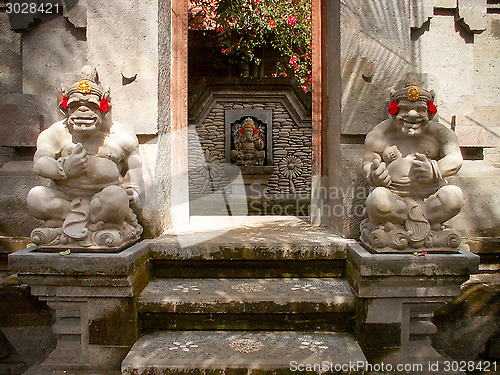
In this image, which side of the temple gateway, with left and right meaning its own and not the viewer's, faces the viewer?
front

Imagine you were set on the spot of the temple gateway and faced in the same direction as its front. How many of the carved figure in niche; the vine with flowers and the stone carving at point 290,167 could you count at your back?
3

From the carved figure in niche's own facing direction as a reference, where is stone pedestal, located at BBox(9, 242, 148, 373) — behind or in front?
in front

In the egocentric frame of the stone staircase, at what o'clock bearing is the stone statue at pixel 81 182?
The stone statue is roughly at 3 o'clock from the stone staircase.

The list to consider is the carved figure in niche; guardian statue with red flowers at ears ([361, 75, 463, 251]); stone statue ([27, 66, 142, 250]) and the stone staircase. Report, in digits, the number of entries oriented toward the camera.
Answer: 4

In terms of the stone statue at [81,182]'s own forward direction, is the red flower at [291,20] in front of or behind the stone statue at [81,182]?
behind

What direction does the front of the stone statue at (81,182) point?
toward the camera

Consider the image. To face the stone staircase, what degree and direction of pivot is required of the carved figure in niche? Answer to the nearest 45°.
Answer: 0° — it already faces it

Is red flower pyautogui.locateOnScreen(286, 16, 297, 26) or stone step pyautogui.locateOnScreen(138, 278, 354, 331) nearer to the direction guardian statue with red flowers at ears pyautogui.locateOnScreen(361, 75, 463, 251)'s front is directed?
the stone step

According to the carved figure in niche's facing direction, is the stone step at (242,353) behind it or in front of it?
in front

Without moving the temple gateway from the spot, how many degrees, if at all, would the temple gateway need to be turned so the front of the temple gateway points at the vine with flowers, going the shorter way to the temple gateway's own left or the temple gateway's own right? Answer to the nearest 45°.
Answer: approximately 180°

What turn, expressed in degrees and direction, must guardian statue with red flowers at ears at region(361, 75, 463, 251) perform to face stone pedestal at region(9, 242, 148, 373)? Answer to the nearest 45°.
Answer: approximately 45° to its right

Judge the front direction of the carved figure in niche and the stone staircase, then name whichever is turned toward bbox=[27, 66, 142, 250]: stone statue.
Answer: the carved figure in niche

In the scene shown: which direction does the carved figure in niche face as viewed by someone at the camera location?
facing the viewer

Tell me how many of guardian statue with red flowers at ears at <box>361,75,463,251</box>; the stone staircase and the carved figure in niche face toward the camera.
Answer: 3

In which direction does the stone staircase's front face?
toward the camera

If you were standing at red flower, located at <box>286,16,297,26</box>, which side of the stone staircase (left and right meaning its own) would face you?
back

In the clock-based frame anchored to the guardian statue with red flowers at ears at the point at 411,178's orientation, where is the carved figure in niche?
The carved figure in niche is roughly at 5 o'clock from the guardian statue with red flowers at ears.

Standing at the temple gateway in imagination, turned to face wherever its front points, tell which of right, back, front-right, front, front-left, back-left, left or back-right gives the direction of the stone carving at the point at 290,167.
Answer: back
